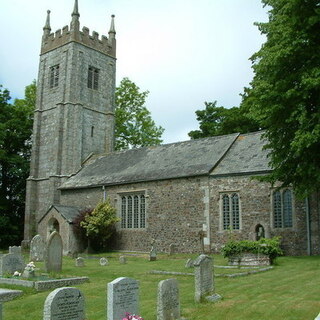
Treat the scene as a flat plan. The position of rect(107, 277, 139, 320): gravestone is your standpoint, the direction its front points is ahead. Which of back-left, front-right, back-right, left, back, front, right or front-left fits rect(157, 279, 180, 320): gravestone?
left

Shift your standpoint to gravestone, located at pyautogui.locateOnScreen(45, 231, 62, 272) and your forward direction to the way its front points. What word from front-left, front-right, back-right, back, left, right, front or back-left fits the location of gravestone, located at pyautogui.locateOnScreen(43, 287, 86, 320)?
front-right

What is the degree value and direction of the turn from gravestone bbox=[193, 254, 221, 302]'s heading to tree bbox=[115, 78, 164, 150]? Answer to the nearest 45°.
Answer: approximately 135° to its left

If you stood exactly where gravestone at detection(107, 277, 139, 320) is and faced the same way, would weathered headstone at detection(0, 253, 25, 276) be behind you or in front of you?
behind

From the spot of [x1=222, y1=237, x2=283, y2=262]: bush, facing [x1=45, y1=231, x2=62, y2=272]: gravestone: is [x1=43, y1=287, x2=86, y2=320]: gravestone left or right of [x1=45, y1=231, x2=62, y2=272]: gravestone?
left

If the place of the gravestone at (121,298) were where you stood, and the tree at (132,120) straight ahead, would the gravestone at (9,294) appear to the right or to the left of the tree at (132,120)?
left

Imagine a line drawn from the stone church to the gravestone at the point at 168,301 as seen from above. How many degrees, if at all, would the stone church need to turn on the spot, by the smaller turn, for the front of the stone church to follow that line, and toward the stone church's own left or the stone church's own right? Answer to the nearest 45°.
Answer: approximately 45° to the stone church's own left

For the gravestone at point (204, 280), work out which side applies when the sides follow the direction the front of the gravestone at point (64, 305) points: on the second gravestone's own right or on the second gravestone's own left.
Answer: on the second gravestone's own left

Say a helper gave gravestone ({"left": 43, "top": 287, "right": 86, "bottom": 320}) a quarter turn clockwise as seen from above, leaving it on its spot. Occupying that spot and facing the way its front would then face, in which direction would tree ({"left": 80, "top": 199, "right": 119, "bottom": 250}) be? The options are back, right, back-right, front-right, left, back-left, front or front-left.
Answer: back-right

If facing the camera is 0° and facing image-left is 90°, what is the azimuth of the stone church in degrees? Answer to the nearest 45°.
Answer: approximately 45°

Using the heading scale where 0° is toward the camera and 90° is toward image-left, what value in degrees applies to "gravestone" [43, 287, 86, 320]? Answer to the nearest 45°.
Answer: approximately 315°
